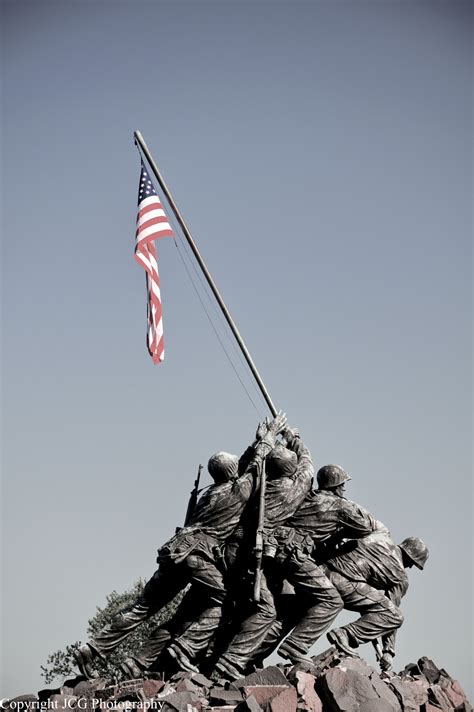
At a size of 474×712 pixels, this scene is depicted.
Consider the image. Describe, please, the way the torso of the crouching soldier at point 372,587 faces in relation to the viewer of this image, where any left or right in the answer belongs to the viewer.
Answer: facing to the right of the viewer
